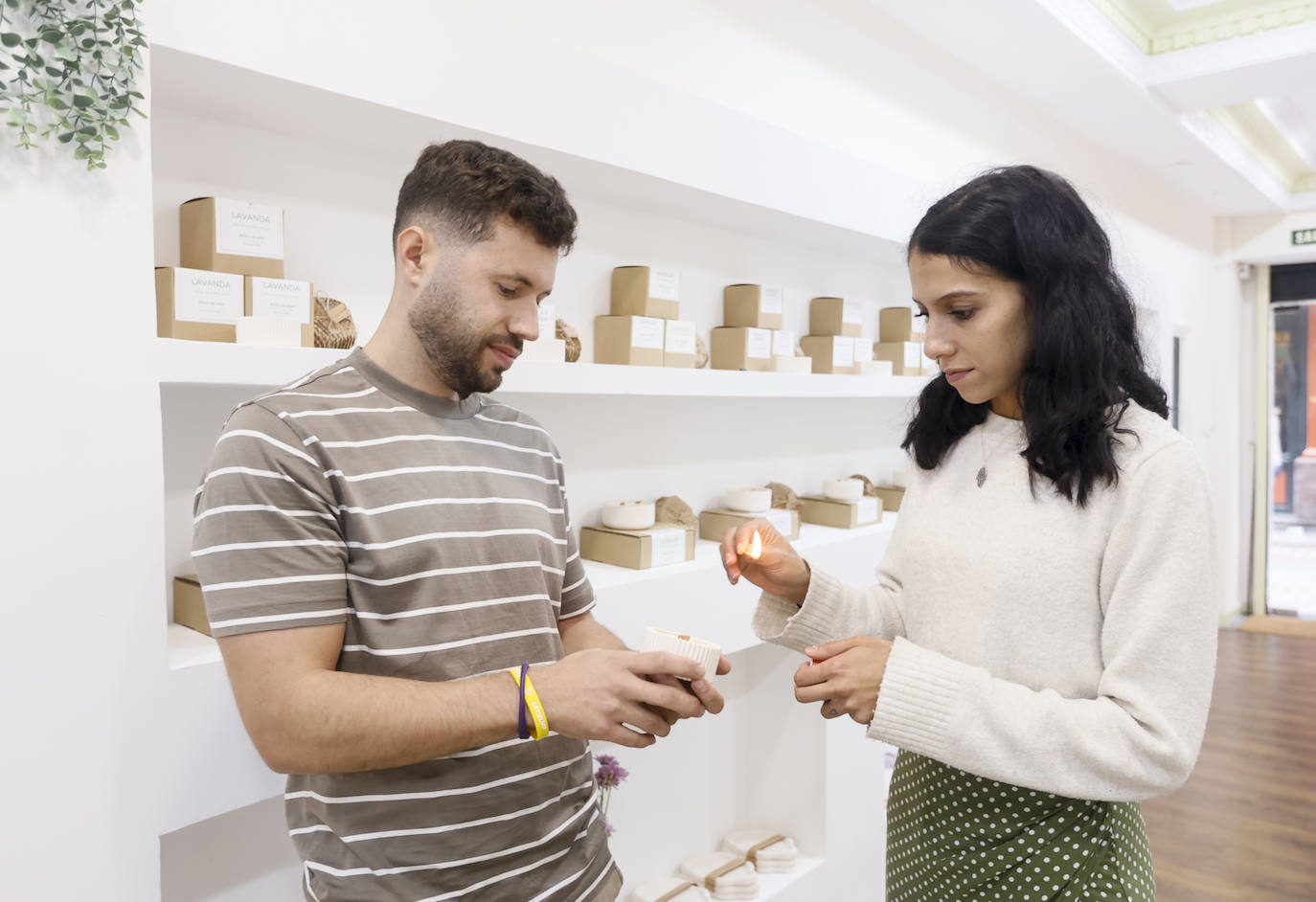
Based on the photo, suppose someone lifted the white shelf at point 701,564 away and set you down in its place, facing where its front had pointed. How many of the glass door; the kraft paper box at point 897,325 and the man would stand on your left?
2

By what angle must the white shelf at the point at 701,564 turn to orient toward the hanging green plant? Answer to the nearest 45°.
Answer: approximately 90° to its right

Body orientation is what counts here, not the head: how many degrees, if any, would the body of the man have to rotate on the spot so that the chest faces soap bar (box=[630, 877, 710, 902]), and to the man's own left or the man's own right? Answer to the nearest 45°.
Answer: approximately 90° to the man's own left

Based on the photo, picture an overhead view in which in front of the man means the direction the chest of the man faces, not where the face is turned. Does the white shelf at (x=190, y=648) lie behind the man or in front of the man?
behind

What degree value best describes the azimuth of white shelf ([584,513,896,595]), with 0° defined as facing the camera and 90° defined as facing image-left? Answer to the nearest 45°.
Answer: approximately 315°

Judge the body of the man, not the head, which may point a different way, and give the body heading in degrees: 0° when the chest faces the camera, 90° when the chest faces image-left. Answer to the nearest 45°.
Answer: approximately 315°

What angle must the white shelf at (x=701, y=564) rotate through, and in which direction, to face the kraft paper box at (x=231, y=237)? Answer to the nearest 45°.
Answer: approximately 90° to its right

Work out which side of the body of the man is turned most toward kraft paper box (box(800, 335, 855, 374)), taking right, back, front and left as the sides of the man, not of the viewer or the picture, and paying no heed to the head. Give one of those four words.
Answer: left
